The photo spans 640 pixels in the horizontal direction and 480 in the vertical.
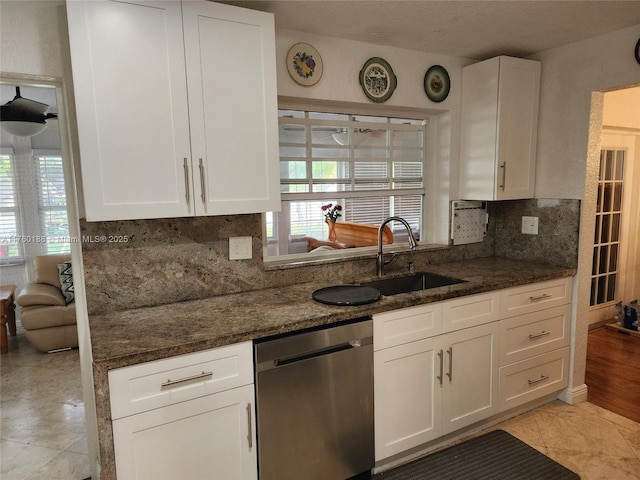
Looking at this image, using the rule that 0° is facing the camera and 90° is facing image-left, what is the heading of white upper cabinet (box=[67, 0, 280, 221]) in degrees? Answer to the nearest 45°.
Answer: approximately 0°

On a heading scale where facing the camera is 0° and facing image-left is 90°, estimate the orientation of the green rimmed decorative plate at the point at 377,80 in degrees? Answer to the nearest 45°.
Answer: approximately 315°

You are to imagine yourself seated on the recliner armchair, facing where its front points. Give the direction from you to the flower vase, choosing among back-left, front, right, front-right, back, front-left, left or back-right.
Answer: left

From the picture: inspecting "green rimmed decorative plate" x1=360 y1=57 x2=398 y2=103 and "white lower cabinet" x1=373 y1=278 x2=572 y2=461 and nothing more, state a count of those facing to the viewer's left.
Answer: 0

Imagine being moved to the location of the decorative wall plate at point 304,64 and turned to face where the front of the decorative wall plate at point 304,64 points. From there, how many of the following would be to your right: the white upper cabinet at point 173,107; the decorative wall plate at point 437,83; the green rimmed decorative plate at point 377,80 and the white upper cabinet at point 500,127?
1

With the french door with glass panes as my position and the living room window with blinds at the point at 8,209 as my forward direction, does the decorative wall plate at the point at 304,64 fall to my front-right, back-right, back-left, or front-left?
front-left

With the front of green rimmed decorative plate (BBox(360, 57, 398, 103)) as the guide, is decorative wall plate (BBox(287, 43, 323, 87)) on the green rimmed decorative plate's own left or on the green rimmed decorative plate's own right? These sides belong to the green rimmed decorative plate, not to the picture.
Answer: on the green rimmed decorative plate's own right

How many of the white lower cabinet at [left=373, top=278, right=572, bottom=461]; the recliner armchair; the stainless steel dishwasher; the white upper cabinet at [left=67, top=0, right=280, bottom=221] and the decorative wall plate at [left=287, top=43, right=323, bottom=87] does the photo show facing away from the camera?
0

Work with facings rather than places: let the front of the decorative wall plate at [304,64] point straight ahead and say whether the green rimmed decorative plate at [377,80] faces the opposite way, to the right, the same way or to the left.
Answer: the same way

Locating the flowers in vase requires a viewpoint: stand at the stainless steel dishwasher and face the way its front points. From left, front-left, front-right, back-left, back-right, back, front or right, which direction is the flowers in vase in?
back-left

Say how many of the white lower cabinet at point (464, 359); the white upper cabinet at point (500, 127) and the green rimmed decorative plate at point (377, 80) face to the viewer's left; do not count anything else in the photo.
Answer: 0

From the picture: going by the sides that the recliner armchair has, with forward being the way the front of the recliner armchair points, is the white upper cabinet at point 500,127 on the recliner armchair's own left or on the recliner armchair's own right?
on the recliner armchair's own left

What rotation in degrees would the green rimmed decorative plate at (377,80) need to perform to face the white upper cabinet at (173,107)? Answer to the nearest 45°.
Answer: approximately 90° to its right

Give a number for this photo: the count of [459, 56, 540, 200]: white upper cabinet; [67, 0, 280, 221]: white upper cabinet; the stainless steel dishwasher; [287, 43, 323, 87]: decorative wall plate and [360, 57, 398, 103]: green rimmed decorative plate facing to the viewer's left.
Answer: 0
